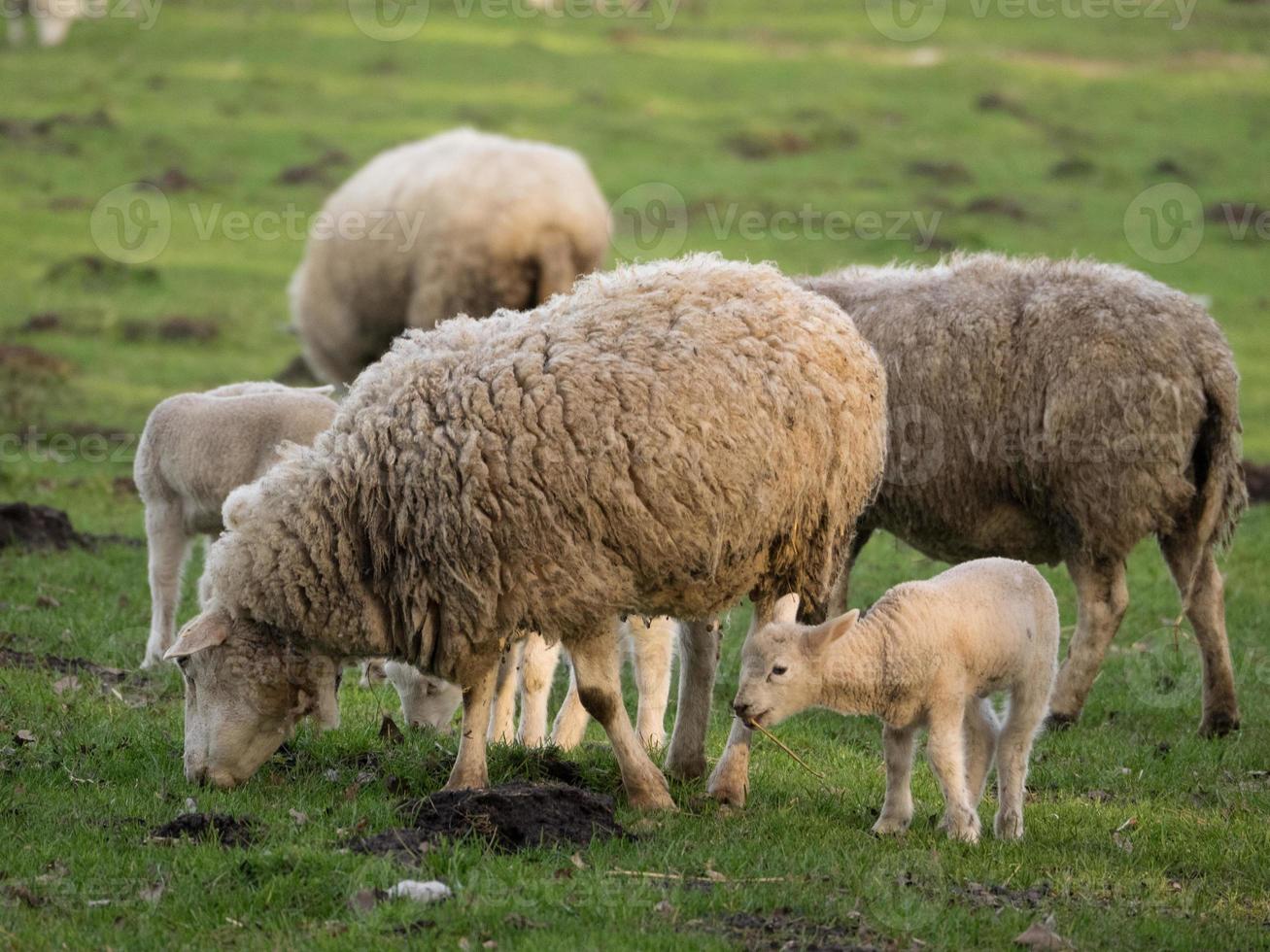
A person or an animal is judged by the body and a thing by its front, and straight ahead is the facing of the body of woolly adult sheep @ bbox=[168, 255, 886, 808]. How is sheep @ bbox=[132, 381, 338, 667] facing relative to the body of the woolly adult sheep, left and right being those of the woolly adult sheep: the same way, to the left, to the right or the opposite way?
the opposite way

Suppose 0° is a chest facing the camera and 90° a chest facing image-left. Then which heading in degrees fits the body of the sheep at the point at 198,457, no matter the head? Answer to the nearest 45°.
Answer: approximately 270°

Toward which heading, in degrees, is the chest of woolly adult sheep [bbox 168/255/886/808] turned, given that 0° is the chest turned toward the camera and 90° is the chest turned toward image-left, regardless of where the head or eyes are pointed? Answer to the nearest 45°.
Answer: approximately 90°

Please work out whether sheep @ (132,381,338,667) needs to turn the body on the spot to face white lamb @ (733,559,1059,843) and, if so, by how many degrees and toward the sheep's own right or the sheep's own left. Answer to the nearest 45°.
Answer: approximately 45° to the sheep's own right

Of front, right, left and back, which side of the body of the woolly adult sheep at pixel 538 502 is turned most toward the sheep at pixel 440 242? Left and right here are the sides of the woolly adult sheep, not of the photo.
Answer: right

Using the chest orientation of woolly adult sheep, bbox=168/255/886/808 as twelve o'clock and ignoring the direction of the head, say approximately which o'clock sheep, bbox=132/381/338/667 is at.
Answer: The sheep is roughly at 2 o'clock from the woolly adult sheep.

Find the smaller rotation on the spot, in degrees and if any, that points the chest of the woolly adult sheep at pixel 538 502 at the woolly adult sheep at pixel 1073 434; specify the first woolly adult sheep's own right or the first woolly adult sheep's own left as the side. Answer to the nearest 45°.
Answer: approximately 135° to the first woolly adult sheep's own right

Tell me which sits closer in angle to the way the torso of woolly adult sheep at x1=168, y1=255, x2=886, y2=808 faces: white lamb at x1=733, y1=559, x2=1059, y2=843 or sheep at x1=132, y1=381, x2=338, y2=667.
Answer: the sheep

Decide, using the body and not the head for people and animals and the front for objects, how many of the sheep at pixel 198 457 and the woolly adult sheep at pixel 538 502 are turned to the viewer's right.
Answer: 1

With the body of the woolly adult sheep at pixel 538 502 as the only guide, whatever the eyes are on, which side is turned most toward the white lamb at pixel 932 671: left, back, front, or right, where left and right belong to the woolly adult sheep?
back

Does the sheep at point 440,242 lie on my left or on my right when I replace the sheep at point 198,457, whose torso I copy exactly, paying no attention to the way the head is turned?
on my left
